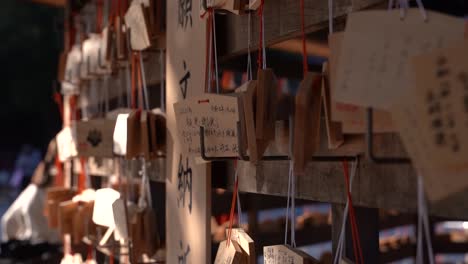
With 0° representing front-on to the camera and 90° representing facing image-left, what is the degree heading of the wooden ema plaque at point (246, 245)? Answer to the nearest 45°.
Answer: approximately 45°

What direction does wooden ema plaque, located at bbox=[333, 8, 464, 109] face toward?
toward the camera

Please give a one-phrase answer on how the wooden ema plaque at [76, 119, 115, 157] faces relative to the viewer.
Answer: facing the viewer

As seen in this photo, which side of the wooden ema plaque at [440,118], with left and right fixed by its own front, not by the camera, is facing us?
front

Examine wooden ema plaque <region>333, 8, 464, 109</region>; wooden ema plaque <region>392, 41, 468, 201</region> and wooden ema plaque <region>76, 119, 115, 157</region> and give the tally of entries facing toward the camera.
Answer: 3
